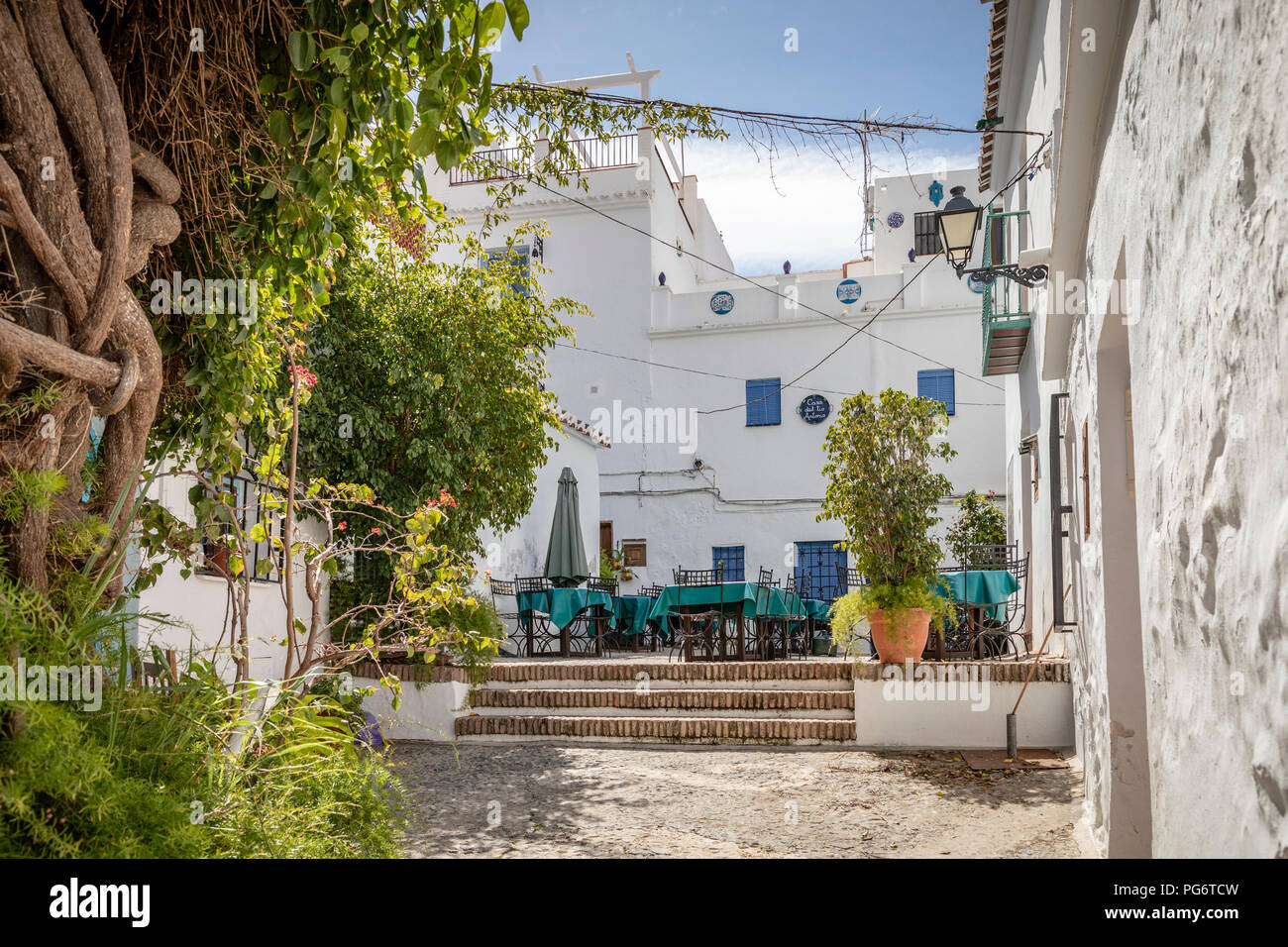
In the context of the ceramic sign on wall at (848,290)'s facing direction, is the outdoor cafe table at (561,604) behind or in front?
in front

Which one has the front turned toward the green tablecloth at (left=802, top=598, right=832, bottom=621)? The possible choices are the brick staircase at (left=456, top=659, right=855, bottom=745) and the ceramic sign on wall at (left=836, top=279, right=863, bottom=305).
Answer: the ceramic sign on wall

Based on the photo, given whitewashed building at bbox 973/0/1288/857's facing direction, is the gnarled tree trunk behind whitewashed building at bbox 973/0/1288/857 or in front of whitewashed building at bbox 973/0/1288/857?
in front

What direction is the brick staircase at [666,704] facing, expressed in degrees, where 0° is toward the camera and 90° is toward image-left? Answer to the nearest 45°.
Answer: approximately 0°

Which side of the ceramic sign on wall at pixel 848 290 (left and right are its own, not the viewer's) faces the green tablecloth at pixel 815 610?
front

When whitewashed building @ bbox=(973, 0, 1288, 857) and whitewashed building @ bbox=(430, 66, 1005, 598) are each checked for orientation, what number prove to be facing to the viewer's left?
1

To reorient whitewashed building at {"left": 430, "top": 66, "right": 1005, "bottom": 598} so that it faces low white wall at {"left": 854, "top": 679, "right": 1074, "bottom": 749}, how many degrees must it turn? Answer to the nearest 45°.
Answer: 0° — it already faces it

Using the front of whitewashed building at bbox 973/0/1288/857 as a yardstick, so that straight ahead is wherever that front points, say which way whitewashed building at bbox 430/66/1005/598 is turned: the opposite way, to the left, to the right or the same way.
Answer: to the left

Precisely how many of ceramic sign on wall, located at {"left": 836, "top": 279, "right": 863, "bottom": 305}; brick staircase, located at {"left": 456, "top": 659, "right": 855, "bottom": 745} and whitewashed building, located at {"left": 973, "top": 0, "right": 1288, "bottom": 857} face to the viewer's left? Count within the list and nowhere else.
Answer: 1

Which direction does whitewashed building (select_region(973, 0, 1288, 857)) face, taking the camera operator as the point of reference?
facing to the left of the viewer

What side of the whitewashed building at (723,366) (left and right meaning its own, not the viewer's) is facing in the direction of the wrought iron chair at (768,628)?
front
